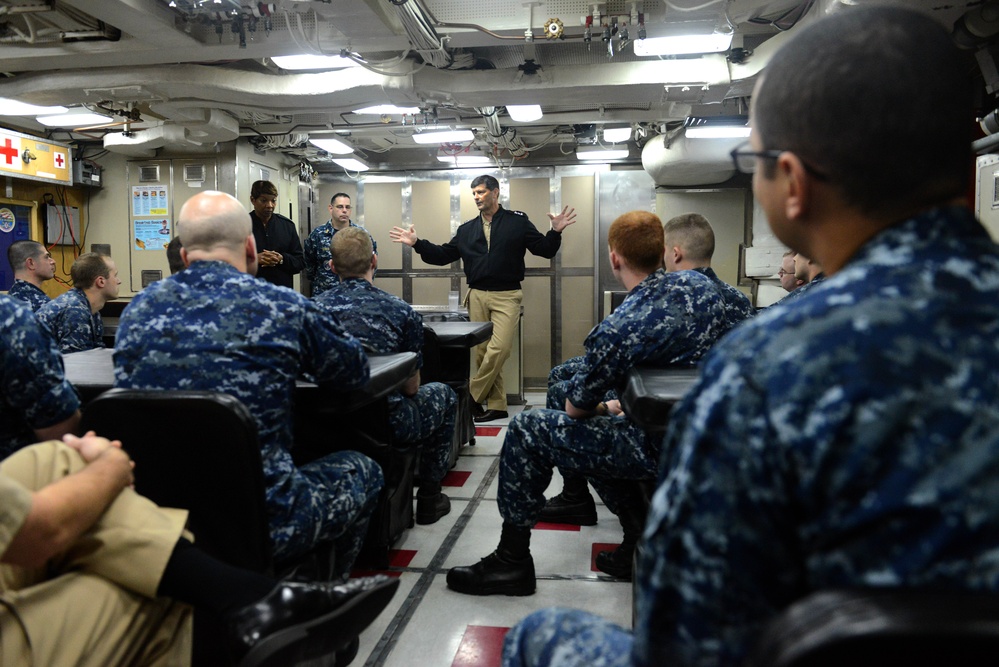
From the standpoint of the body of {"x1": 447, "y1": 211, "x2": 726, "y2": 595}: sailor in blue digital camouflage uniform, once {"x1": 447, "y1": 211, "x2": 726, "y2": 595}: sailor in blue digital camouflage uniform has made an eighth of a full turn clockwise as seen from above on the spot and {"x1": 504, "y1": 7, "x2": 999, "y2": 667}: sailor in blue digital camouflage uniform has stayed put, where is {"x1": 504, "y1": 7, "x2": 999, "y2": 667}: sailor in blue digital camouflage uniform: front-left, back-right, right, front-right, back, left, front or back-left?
back

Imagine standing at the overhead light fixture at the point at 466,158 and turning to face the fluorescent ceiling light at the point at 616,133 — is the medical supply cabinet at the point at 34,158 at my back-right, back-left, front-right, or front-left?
back-right

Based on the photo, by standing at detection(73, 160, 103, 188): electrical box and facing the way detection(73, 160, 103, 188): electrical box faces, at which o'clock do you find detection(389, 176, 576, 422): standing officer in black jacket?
The standing officer in black jacket is roughly at 12 o'clock from the electrical box.

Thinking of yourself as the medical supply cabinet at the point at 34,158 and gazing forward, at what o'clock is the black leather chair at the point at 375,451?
The black leather chair is roughly at 1 o'clock from the medical supply cabinet.

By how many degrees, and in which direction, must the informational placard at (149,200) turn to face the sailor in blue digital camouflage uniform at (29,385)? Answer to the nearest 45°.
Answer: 0° — it already faces them

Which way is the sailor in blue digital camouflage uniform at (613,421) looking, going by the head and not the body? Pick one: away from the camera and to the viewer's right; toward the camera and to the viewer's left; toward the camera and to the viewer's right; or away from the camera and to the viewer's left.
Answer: away from the camera and to the viewer's left

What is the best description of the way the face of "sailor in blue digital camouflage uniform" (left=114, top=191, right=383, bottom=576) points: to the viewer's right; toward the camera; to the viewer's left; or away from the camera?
away from the camera

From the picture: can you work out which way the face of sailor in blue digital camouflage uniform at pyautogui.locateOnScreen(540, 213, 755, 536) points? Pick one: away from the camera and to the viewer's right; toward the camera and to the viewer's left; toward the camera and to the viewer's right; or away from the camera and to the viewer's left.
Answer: away from the camera and to the viewer's left

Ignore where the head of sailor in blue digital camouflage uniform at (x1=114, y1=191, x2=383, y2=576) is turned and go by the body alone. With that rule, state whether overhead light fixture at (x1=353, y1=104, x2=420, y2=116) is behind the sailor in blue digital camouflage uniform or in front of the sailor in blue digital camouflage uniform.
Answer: in front

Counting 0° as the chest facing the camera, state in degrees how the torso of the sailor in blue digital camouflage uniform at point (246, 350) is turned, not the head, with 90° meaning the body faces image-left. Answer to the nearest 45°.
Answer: approximately 225°
